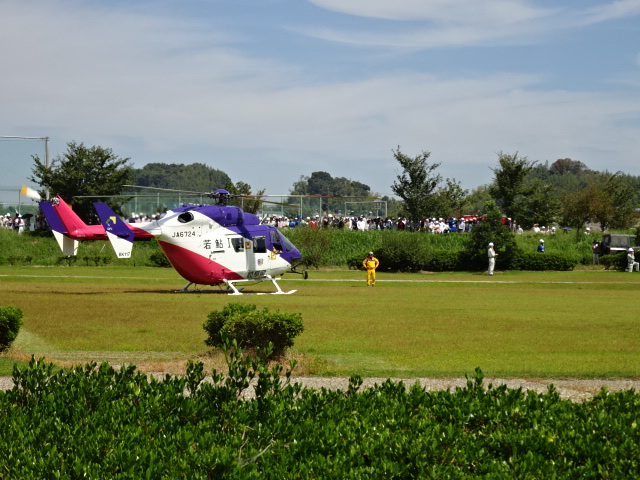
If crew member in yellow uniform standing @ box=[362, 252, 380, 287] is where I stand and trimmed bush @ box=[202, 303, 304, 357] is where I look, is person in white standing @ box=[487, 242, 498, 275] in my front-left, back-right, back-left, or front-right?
back-left

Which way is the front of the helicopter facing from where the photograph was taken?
facing away from the viewer and to the right of the viewer

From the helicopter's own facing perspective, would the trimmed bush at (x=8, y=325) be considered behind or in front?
behind

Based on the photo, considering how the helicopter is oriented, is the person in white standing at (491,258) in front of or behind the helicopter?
in front

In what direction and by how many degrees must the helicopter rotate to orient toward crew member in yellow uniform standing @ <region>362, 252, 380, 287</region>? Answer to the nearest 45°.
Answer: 0° — it already faces them
